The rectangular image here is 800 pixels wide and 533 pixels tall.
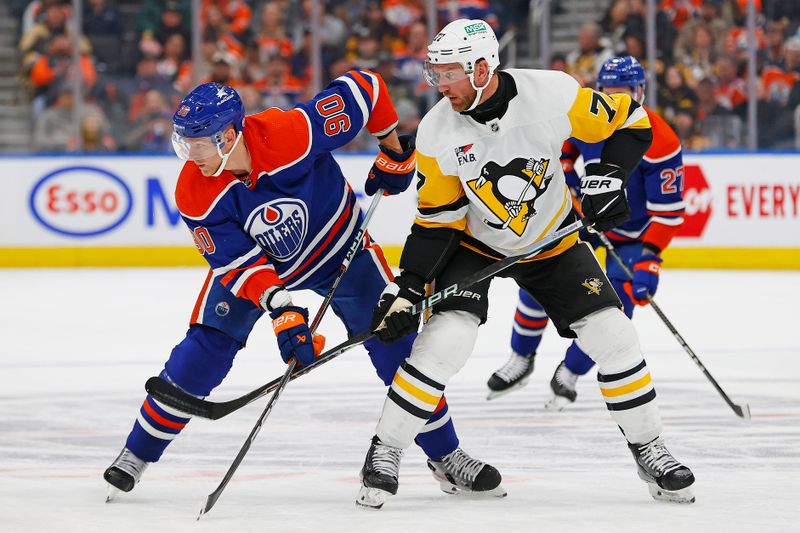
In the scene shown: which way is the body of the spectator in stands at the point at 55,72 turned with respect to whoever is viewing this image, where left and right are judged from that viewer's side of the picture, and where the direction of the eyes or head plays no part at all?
facing the viewer

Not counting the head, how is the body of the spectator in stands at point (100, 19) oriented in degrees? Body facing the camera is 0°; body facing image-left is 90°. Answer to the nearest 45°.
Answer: approximately 0°

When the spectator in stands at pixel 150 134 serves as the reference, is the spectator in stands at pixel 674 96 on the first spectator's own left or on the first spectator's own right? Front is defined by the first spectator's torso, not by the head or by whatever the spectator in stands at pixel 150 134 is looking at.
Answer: on the first spectator's own left

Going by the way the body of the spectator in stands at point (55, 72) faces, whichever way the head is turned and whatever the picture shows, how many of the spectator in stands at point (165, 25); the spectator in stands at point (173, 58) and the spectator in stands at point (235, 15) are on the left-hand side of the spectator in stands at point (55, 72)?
3

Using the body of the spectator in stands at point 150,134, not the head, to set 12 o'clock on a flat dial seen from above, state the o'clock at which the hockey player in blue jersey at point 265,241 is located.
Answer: The hockey player in blue jersey is roughly at 12 o'clock from the spectator in stands.

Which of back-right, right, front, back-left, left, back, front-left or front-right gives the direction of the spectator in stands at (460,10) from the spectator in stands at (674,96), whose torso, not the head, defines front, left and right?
right

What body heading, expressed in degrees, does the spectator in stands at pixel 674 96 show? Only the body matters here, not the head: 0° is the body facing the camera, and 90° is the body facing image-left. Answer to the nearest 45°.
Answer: approximately 0°

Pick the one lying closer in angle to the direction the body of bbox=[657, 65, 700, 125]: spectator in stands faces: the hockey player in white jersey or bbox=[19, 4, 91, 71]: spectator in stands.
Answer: the hockey player in white jersey

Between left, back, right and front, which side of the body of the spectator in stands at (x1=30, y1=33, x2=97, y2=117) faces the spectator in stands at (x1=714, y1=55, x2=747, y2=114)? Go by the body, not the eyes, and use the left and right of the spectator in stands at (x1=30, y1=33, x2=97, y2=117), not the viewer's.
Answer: left

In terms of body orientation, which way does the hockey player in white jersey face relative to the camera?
toward the camera

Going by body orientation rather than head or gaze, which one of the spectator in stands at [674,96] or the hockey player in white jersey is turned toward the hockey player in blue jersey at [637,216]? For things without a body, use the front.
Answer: the spectator in stands
